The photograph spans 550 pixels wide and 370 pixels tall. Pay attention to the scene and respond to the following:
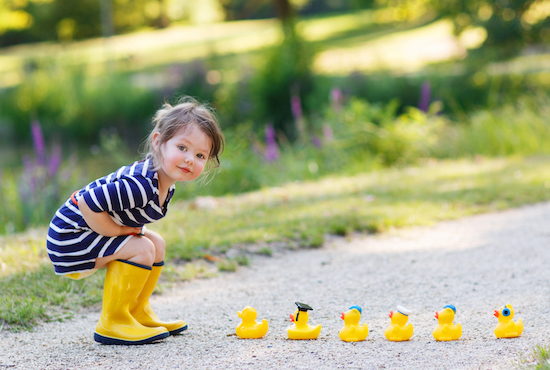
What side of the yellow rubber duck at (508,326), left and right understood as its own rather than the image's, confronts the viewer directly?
left

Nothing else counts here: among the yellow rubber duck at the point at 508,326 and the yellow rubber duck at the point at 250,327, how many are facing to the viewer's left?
2

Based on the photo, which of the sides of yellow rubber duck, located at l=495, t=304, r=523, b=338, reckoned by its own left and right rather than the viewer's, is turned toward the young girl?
front

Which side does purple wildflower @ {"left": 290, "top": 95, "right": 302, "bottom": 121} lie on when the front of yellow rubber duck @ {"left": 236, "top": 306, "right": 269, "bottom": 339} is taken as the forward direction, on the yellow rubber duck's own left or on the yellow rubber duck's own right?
on the yellow rubber duck's own right

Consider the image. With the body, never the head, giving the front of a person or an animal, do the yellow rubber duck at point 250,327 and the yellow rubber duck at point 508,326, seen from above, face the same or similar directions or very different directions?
same or similar directions

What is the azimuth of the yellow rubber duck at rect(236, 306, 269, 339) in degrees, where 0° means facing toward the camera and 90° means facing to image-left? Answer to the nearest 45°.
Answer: approximately 90°

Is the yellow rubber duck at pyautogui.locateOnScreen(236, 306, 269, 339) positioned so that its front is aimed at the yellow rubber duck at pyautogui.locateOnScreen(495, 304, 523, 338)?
no

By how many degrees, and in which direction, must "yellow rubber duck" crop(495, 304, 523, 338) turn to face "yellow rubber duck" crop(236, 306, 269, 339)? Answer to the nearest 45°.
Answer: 0° — it already faces it

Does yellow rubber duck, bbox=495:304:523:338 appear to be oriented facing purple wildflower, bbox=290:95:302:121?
no
